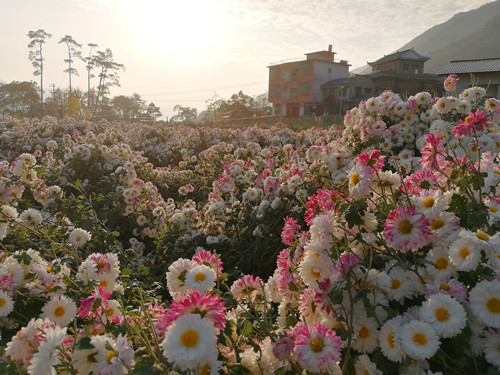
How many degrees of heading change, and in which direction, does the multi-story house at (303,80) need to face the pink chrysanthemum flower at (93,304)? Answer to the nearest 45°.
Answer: approximately 45° to its left

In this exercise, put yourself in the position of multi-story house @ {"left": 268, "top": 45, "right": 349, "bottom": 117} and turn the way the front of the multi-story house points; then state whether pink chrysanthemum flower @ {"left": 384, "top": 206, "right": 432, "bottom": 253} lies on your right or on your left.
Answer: on your left

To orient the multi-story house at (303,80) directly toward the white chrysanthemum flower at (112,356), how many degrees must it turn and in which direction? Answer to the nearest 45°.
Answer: approximately 45° to its left

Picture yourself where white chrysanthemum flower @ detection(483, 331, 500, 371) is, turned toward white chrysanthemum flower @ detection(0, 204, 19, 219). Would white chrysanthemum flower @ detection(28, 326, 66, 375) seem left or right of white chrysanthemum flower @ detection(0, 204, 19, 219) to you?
left

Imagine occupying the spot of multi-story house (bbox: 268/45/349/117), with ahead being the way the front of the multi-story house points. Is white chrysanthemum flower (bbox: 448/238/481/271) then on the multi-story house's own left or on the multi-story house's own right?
on the multi-story house's own left

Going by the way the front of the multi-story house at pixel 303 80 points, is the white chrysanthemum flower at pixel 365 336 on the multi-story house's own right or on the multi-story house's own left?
on the multi-story house's own left

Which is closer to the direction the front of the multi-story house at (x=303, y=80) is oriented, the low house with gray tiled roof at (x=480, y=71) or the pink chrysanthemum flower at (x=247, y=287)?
the pink chrysanthemum flower

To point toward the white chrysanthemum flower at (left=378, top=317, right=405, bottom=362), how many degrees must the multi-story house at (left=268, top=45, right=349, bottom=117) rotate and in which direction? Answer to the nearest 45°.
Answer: approximately 45° to its left

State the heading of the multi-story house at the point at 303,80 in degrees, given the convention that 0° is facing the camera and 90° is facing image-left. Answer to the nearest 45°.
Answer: approximately 45°

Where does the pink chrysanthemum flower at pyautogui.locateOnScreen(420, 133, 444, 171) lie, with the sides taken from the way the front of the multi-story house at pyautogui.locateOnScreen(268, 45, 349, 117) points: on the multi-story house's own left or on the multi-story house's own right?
on the multi-story house's own left

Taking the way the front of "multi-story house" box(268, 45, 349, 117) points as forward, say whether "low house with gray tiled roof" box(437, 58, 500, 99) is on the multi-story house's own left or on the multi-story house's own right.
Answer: on the multi-story house's own left
